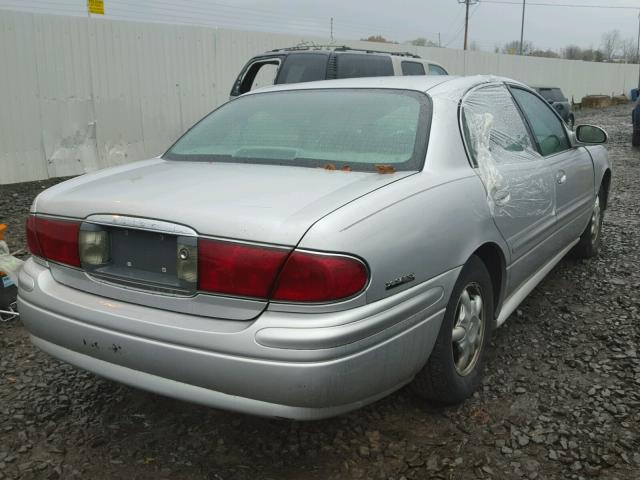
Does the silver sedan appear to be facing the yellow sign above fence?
no

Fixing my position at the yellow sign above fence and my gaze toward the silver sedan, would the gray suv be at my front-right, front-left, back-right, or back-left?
front-left

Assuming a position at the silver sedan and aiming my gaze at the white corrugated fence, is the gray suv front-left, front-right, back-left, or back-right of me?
front-right

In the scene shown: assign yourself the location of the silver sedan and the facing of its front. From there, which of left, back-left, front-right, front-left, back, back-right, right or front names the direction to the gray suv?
front-left

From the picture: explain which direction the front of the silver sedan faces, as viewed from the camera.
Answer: facing away from the viewer and to the right of the viewer

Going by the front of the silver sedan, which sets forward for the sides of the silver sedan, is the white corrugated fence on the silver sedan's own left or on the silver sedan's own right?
on the silver sedan's own left
